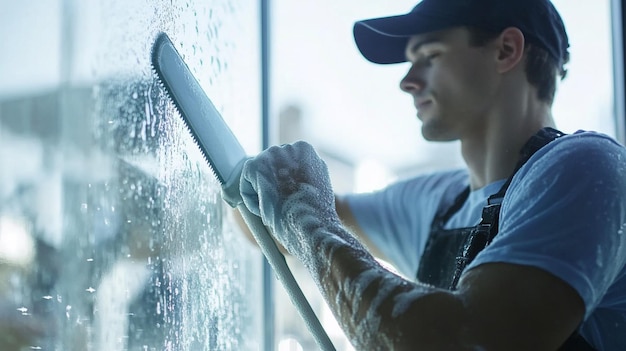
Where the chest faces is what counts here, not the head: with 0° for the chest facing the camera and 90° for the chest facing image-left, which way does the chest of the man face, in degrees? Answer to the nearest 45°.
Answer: approximately 45°

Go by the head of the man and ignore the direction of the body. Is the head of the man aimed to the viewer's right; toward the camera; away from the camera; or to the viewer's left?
to the viewer's left
